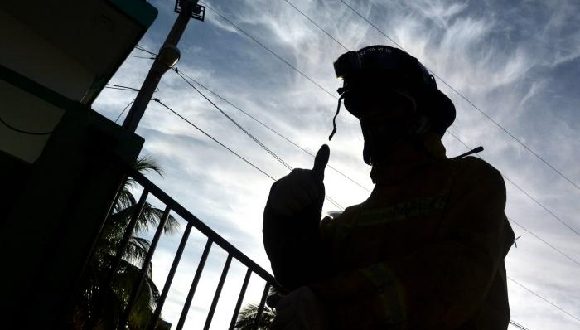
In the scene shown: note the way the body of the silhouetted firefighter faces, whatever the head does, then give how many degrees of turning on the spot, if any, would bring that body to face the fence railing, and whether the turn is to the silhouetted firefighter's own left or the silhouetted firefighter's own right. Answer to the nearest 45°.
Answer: approximately 90° to the silhouetted firefighter's own right

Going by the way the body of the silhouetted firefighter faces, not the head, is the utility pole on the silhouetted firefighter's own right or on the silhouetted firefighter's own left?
on the silhouetted firefighter's own right

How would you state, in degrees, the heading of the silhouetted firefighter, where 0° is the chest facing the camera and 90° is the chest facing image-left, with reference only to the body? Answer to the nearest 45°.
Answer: approximately 45°
